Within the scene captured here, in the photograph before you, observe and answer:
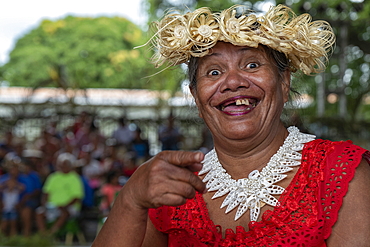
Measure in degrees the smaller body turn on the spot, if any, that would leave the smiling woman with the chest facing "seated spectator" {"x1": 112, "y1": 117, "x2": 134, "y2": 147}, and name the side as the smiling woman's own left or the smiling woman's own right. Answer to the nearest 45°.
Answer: approximately 180°

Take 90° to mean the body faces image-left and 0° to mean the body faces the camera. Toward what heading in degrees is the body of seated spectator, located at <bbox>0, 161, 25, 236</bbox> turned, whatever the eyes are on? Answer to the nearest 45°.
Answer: approximately 0°

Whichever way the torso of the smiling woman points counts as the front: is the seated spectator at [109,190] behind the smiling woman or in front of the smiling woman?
behind

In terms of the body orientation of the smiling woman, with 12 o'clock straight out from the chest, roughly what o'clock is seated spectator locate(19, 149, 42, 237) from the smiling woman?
The seated spectator is roughly at 5 o'clock from the smiling woman.

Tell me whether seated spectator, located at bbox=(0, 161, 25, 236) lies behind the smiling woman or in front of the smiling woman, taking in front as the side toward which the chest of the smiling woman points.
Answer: behind

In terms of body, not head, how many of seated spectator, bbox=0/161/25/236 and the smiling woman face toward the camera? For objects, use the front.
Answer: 2

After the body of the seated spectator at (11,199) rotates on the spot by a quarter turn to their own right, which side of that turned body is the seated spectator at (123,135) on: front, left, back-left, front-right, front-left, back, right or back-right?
back-right

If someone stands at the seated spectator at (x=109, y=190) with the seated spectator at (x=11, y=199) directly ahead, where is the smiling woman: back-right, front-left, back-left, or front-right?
back-left
